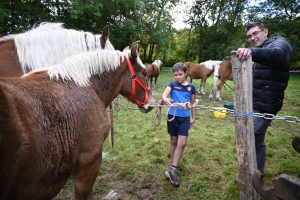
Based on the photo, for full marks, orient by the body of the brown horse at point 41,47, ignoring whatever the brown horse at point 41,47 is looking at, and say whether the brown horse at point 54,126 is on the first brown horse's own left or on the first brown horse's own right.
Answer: on the first brown horse's own right

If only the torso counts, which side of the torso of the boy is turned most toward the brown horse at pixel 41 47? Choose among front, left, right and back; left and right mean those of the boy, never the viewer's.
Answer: right

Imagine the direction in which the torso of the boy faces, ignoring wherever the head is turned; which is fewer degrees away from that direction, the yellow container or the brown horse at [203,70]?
the yellow container

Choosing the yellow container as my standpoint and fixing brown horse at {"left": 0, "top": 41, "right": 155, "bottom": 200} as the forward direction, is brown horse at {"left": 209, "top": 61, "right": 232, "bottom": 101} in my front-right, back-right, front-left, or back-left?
back-right

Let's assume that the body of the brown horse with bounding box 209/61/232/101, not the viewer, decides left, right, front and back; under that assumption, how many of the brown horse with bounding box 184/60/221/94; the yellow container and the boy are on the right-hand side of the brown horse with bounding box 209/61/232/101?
2

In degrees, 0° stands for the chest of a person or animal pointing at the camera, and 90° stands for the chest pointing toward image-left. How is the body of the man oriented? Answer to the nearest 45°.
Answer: approximately 45°

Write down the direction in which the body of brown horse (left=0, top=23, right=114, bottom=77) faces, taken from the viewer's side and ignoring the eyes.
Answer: to the viewer's right

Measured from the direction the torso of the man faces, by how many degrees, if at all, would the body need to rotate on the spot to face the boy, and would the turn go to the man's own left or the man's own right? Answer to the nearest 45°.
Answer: approximately 45° to the man's own right

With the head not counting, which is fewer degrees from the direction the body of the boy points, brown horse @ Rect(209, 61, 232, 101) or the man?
the man

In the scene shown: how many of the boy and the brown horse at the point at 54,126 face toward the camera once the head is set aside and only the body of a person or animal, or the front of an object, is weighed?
1
